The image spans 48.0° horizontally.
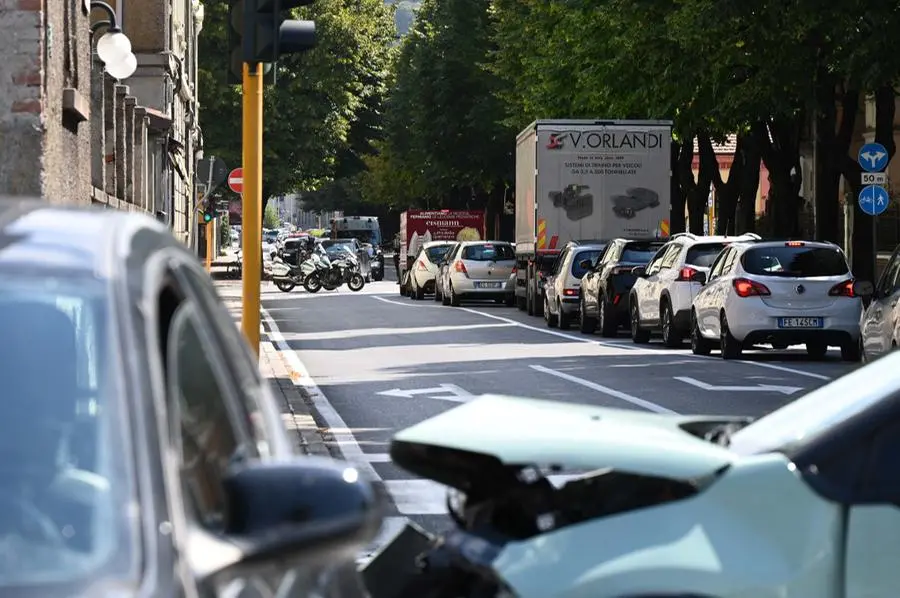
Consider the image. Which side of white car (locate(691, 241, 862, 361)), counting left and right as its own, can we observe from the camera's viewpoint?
back

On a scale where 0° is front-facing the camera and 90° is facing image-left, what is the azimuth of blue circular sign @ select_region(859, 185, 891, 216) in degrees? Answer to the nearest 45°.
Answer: approximately 0°

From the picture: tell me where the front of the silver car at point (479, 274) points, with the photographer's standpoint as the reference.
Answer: facing away from the viewer

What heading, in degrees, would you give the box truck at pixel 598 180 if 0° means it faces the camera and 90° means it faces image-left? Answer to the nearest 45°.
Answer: approximately 180°

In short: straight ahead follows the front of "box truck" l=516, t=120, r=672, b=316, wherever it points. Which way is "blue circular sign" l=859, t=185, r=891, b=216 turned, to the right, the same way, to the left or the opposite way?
the opposite way

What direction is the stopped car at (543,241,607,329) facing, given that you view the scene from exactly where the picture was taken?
facing away from the viewer
